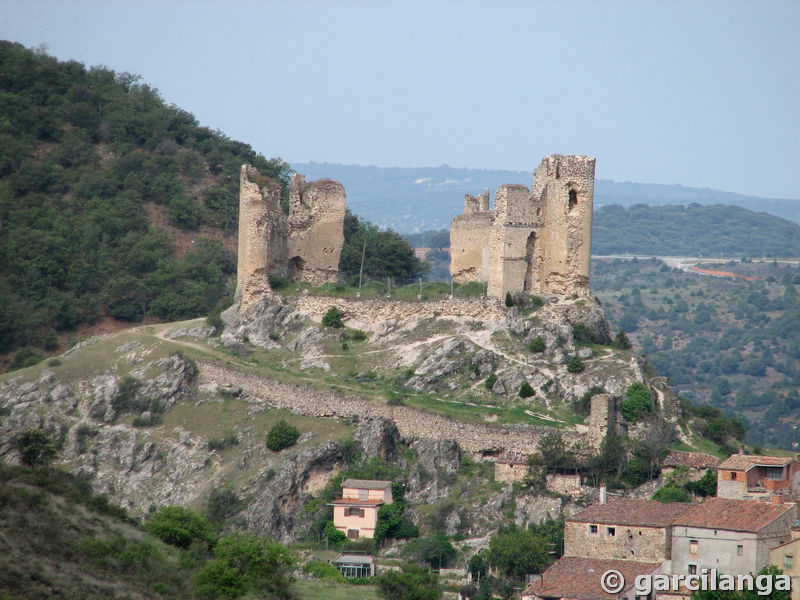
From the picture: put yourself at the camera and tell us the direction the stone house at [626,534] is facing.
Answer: facing the viewer

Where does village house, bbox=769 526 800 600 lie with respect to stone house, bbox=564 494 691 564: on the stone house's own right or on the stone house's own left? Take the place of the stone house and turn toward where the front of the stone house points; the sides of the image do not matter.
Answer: on the stone house's own left

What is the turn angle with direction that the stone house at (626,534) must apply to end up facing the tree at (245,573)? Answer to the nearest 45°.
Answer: approximately 90° to its right

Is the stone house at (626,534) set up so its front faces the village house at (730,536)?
no

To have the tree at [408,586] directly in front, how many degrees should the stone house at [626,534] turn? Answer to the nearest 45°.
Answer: approximately 90° to its right

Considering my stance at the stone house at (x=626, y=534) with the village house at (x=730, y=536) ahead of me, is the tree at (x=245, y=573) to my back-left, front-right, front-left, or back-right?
back-right
